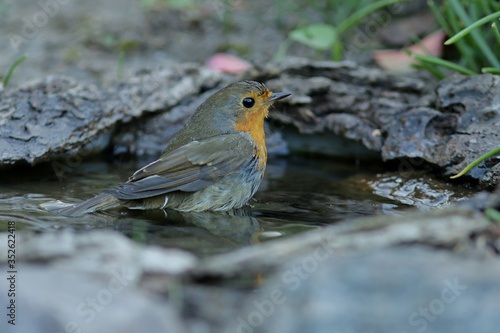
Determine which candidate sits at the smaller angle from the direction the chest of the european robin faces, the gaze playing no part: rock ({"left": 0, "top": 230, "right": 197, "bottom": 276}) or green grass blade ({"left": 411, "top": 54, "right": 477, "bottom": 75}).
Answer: the green grass blade

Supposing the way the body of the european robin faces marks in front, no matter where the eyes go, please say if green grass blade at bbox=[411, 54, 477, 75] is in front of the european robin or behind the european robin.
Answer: in front

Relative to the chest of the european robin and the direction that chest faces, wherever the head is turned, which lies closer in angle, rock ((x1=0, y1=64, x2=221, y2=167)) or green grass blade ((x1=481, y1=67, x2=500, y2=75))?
the green grass blade

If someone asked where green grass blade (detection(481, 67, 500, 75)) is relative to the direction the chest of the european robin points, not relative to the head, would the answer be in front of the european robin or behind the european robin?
in front

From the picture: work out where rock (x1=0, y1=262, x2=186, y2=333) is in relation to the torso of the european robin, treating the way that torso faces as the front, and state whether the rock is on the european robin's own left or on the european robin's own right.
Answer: on the european robin's own right

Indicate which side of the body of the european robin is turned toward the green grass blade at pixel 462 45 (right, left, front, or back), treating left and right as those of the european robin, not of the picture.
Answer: front

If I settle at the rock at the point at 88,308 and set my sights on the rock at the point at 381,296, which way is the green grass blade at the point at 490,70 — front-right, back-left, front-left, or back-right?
front-left

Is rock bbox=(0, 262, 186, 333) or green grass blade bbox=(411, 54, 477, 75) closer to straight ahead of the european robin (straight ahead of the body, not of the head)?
the green grass blade

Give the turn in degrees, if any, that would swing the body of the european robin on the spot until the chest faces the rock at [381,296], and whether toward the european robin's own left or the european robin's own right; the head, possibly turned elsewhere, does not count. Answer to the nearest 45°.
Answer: approximately 90° to the european robin's own right

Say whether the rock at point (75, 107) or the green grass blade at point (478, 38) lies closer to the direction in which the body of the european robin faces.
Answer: the green grass blade

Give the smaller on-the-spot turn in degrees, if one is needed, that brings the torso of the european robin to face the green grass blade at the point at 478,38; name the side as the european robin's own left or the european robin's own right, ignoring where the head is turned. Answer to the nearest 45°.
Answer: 0° — it already faces it

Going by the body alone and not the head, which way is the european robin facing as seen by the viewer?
to the viewer's right

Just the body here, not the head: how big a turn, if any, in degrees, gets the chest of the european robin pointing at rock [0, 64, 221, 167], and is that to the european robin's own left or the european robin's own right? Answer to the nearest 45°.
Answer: approximately 135° to the european robin's own left
